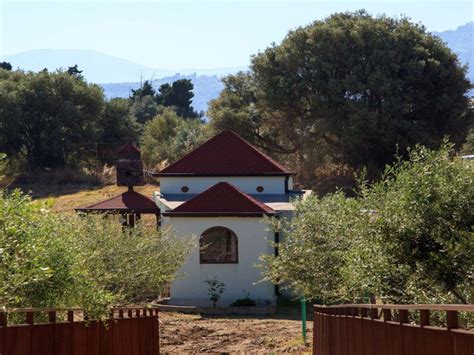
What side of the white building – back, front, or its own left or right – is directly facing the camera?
front

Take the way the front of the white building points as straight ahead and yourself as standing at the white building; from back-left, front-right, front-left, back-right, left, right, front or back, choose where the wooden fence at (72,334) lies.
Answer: front

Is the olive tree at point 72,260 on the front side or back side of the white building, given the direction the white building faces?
on the front side

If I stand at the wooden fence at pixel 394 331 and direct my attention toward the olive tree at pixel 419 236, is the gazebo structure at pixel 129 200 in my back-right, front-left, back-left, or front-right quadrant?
front-left

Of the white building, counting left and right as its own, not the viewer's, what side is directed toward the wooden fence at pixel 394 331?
front

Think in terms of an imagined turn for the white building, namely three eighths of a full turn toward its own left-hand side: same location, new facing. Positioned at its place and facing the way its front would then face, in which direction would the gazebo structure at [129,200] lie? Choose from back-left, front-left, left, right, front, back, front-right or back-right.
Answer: left

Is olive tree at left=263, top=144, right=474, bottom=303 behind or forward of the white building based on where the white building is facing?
forward
